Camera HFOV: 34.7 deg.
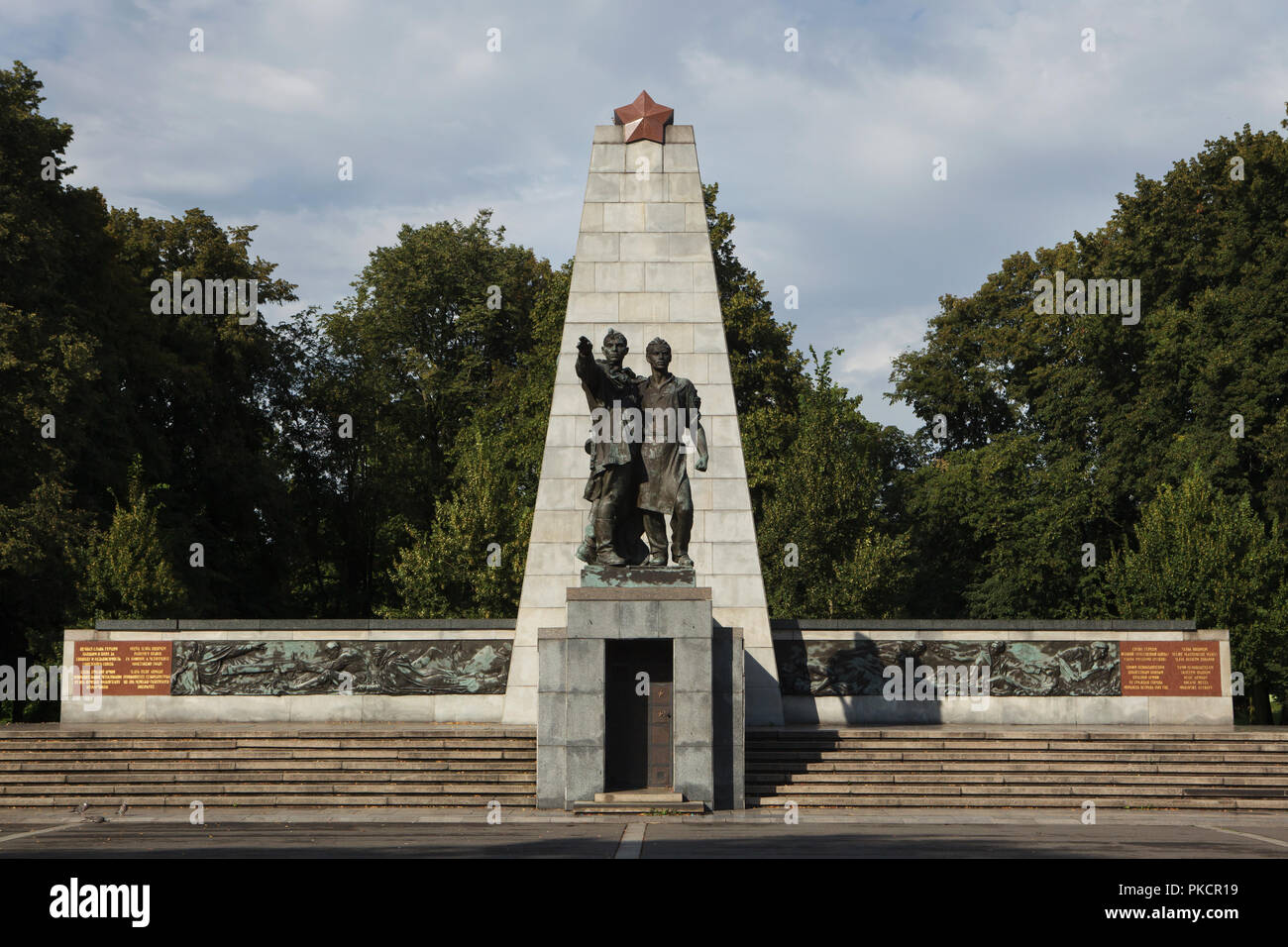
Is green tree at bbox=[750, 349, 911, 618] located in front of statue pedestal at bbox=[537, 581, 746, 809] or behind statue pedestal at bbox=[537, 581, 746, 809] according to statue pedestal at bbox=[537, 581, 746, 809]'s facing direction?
behind

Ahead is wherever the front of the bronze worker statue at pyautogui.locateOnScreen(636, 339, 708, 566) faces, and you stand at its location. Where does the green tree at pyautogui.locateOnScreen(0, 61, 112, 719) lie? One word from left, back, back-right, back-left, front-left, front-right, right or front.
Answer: back-right

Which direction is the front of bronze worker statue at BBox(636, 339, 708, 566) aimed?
toward the camera

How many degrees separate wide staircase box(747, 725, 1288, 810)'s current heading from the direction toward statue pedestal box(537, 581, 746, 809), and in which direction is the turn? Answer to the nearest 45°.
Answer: approximately 45° to its right

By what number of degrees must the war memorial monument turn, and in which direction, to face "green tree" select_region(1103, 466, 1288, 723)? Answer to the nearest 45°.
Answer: approximately 135° to its left

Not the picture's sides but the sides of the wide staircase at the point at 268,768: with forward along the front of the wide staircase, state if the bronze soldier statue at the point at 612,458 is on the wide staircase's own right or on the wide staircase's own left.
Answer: on the wide staircase's own left

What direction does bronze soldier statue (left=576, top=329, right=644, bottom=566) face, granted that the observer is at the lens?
facing the viewer
